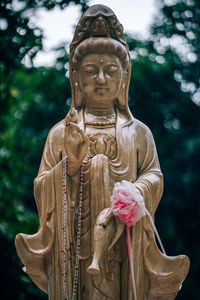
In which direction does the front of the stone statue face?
toward the camera
